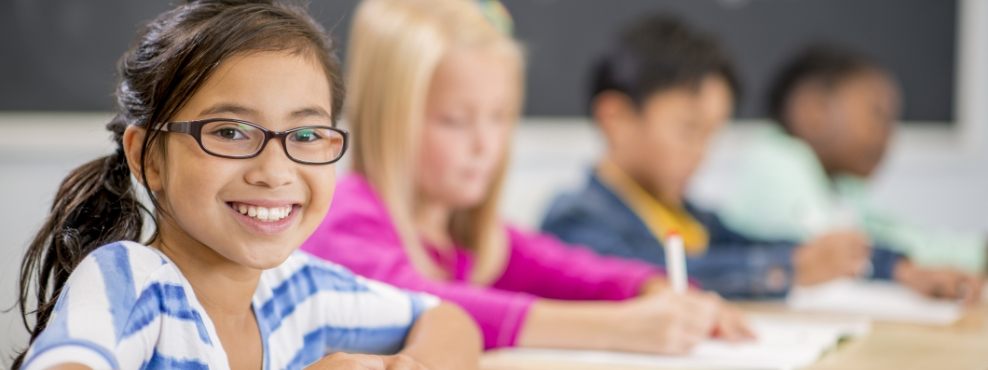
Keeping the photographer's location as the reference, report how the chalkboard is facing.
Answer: facing the viewer

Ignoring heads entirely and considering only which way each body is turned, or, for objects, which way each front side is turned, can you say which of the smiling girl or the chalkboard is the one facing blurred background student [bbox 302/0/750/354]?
the chalkboard

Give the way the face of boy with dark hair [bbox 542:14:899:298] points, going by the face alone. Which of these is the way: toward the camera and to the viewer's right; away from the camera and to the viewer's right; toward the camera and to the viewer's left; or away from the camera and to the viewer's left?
toward the camera and to the viewer's right

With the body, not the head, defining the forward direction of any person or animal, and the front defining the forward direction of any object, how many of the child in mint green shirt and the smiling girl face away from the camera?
0

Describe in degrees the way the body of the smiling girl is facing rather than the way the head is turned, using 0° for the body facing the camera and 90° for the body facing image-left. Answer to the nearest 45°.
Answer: approximately 315°

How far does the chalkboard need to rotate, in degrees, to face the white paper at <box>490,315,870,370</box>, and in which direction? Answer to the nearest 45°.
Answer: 0° — it already faces it

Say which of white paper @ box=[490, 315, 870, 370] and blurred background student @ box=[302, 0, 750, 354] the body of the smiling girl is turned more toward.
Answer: the white paper

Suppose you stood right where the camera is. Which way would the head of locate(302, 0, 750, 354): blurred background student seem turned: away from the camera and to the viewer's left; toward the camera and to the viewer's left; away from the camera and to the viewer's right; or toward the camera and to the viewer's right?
toward the camera and to the viewer's right

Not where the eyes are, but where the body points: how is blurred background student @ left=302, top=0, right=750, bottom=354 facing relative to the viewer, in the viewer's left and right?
facing the viewer and to the right of the viewer

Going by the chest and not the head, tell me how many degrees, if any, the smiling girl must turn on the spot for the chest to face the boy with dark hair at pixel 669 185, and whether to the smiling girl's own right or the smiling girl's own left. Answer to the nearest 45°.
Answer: approximately 90° to the smiling girl's own left

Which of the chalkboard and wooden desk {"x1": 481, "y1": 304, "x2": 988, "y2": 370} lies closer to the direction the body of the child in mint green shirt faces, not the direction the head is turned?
the wooden desk

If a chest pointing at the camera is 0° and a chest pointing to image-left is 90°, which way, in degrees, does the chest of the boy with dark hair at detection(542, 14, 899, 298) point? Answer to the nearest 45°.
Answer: approximately 315°
